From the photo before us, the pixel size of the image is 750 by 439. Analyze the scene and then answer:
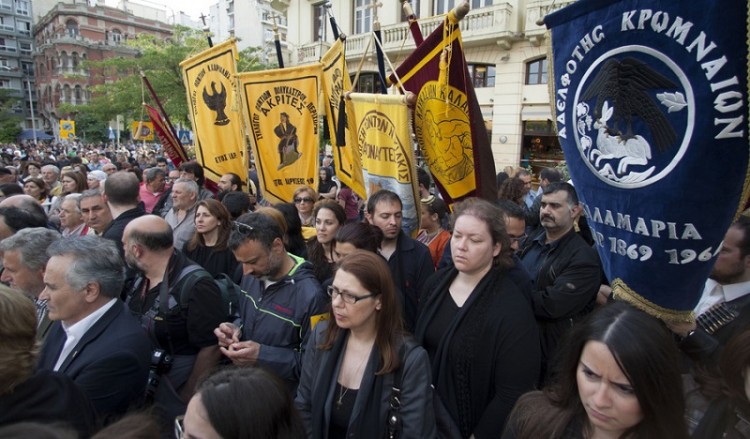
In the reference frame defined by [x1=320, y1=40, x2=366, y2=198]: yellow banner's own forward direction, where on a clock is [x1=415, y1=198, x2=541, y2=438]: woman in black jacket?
The woman in black jacket is roughly at 10 o'clock from the yellow banner.

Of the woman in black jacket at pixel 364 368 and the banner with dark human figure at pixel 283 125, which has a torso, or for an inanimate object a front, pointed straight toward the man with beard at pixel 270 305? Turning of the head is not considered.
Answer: the banner with dark human figure

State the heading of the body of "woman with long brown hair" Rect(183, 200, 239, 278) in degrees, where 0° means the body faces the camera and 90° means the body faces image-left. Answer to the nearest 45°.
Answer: approximately 45°

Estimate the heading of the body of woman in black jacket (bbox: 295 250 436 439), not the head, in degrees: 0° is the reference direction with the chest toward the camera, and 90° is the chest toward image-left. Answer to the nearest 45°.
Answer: approximately 45°

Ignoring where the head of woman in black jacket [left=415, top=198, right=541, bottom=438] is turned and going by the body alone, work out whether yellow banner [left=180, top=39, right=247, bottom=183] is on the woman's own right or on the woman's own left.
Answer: on the woman's own right

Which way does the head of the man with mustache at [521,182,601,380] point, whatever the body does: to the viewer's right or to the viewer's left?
to the viewer's left

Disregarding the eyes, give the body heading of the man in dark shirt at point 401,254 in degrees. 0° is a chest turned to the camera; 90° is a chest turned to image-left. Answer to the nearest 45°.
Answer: approximately 0°

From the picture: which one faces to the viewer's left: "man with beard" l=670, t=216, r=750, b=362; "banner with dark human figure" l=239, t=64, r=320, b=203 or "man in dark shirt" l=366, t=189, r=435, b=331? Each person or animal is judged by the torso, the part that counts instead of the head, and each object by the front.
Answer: the man with beard

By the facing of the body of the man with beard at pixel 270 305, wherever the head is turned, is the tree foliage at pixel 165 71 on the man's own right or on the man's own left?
on the man's own right

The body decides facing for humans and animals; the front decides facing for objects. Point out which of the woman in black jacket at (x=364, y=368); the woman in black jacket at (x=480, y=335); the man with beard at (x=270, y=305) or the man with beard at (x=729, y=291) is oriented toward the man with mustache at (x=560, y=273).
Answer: the man with beard at (x=729, y=291)

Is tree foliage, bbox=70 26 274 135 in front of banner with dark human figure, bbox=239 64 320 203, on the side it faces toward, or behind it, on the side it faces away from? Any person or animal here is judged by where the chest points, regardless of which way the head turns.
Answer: behind
